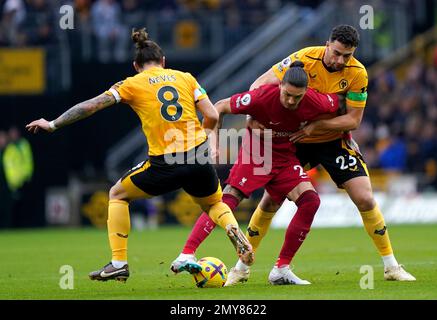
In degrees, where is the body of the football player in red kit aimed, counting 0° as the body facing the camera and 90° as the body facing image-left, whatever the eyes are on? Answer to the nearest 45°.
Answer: approximately 0°

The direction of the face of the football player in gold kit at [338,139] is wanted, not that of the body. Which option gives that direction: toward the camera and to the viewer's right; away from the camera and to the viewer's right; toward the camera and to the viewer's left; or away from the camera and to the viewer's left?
toward the camera and to the viewer's left

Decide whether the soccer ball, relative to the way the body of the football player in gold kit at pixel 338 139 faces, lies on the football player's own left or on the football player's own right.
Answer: on the football player's own right

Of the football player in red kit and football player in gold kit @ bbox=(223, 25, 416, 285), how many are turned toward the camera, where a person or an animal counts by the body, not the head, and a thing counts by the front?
2

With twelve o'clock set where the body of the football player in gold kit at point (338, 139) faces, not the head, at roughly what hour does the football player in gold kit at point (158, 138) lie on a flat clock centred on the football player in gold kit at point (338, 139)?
the football player in gold kit at point (158, 138) is roughly at 2 o'clock from the football player in gold kit at point (338, 139).
